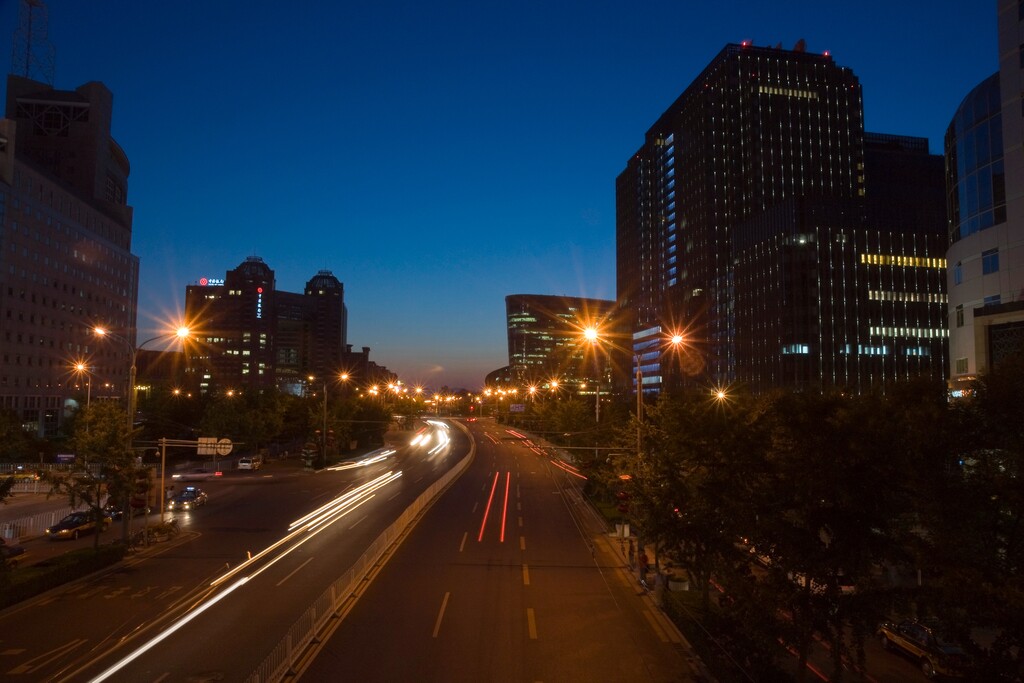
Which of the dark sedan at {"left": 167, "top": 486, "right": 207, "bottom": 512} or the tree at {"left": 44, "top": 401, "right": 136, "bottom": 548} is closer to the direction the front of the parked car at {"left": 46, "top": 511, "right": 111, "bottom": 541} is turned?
the tree

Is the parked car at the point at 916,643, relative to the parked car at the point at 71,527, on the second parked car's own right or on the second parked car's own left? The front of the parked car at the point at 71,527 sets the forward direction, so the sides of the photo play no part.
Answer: on the second parked car's own left

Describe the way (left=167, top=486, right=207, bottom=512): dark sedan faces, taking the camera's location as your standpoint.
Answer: facing the viewer and to the left of the viewer

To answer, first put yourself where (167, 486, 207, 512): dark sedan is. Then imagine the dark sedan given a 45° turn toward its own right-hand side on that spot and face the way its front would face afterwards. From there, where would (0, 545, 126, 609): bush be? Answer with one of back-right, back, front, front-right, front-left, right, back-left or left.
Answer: left

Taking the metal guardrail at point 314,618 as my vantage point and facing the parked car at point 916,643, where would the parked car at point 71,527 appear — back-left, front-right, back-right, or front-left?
back-left

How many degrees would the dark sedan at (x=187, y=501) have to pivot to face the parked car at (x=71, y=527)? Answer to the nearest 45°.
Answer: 0° — it already faces it

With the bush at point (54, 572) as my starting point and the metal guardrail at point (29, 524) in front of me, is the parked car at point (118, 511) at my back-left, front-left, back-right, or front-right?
front-right

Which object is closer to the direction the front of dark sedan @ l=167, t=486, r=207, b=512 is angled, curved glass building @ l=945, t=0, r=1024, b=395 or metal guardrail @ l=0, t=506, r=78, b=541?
the metal guardrail

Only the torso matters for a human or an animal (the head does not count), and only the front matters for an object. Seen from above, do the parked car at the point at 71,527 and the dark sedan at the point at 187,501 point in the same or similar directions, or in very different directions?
same or similar directions

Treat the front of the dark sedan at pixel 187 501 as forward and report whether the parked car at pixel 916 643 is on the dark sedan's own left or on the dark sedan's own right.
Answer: on the dark sedan's own left

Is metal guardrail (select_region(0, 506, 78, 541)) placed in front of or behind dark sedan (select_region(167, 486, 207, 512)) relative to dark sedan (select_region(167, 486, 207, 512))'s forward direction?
in front

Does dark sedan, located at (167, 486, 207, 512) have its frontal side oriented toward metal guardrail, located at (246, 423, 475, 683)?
no

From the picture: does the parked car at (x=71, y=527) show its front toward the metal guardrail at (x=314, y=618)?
no
